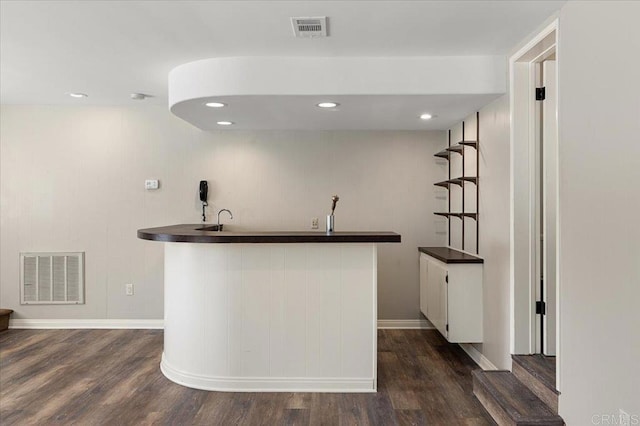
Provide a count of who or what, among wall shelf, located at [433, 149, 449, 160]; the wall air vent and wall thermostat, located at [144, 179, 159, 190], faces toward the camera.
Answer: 2

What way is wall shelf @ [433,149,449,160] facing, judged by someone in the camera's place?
facing to the left of the viewer

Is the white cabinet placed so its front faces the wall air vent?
yes

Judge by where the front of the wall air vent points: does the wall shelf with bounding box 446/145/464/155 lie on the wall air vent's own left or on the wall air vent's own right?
on the wall air vent's own left

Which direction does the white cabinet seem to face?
to the viewer's left

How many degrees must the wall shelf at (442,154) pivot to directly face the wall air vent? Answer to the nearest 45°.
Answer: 0° — it already faces it

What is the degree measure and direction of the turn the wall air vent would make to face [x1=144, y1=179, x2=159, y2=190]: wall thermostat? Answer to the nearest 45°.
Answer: approximately 45° to its left

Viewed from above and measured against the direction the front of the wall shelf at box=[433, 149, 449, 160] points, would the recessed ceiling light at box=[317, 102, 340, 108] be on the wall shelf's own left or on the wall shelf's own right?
on the wall shelf's own left

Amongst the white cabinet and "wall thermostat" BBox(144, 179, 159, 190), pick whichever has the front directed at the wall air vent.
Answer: the white cabinet
